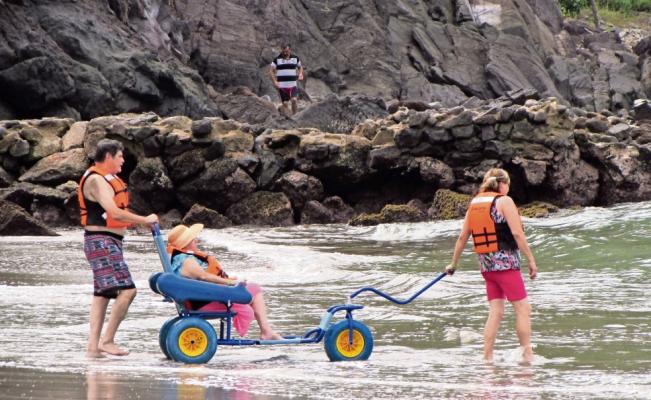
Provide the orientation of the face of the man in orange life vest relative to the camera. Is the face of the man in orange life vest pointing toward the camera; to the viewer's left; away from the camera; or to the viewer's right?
to the viewer's right

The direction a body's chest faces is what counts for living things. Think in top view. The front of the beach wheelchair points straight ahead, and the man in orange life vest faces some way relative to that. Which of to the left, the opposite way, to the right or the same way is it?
the same way

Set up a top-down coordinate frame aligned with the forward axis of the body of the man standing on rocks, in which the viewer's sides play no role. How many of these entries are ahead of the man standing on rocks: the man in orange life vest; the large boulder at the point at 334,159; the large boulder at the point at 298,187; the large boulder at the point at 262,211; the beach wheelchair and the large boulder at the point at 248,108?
5

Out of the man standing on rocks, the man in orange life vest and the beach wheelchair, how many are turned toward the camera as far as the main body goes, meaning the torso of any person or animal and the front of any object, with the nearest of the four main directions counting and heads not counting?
1

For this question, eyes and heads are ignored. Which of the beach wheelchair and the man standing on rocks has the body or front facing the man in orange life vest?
the man standing on rocks

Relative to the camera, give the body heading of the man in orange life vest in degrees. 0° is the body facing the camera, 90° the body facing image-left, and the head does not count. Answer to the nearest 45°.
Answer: approximately 270°

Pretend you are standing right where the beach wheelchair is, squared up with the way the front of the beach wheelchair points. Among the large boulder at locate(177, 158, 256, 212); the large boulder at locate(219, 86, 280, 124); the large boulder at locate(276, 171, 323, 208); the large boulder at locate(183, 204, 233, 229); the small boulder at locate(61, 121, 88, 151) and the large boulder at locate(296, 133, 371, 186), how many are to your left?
6

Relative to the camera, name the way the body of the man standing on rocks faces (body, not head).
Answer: toward the camera

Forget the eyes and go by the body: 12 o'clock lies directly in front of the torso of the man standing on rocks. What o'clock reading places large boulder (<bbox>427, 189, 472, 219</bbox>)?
The large boulder is roughly at 11 o'clock from the man standing on rocks.

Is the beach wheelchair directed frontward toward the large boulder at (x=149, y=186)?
no

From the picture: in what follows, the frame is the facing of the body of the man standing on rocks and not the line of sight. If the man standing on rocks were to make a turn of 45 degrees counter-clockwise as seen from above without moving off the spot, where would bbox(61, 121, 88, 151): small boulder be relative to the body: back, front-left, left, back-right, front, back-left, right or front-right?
right

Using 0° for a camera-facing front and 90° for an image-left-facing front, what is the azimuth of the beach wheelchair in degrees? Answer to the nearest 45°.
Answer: approximately 270°

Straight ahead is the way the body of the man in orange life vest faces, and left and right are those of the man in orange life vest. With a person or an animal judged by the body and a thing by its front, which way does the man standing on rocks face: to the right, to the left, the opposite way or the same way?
to the right

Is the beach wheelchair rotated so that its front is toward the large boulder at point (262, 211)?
no

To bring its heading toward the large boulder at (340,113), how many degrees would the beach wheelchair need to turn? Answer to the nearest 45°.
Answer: approximately 90° to its left

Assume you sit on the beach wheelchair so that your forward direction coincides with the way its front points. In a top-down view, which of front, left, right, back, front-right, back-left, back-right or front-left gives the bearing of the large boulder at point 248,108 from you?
left

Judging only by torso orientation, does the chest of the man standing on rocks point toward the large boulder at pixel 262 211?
yes

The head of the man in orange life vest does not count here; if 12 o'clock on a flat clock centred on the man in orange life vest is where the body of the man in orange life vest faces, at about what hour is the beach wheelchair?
The beach wheelchair is roughly at 1 o'clock from the man in orange life vest.
